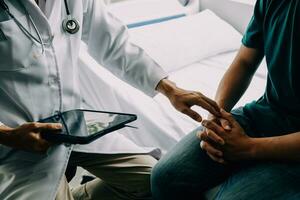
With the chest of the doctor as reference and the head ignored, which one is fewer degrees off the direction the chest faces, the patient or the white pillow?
the patient

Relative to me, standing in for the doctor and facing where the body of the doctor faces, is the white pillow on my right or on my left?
on my left

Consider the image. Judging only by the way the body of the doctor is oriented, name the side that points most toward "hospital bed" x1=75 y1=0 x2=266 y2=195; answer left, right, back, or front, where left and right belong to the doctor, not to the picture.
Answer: left

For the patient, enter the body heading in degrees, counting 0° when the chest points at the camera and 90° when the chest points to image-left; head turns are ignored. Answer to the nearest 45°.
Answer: approximately 45°

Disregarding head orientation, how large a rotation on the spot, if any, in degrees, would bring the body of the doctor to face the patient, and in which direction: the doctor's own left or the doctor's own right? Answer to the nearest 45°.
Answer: approximately 45° to the doctor's own left

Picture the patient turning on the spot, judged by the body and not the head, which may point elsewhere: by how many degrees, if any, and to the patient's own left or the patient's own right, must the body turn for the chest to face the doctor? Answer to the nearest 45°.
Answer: approximately 45° to the patient's own right
